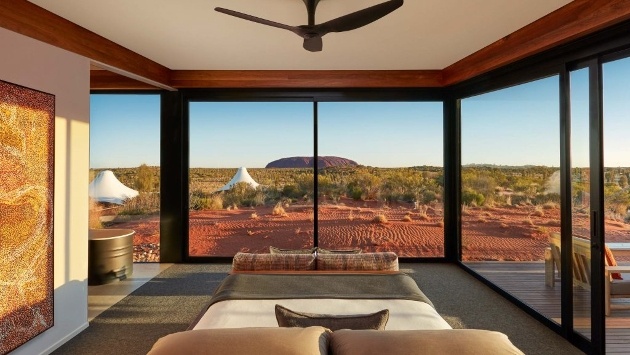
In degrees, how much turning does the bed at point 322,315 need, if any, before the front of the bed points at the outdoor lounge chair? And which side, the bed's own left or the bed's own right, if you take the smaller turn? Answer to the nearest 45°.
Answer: approximately 45° to the bed's own right

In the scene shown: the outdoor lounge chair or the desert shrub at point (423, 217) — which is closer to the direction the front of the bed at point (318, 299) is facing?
the desert shrub

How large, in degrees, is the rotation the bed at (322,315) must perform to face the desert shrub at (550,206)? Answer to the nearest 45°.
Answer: approximately 45° to its right

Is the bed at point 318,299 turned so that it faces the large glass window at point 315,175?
yes

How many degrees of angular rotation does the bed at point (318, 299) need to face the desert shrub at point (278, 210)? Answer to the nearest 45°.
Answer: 0° — it already faces it

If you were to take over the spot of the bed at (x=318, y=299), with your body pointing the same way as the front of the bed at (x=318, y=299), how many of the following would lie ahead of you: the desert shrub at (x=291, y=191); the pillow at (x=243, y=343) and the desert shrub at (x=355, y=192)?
2

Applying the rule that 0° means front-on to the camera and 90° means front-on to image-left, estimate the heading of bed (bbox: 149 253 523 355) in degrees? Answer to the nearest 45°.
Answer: approximately 180°
